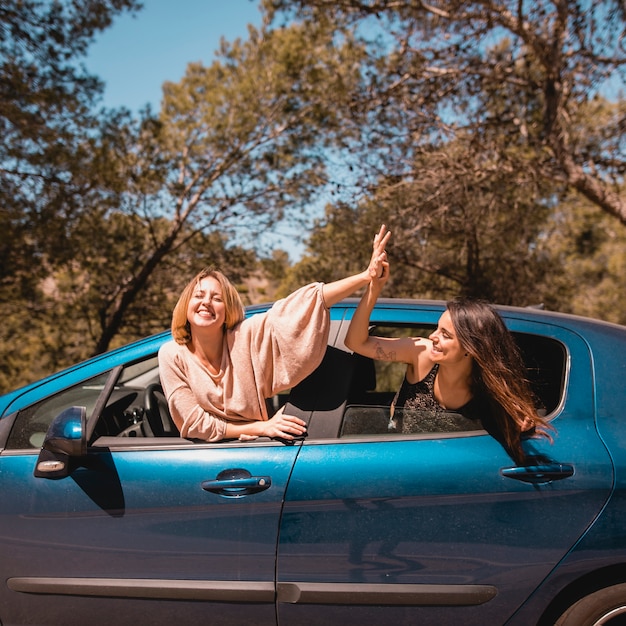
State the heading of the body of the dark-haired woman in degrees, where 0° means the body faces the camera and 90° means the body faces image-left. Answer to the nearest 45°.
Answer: approximately 45°

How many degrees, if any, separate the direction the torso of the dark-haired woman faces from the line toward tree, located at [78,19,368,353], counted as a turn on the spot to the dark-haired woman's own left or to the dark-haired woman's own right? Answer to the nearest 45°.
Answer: approximately 90° to the dark-haired woman's own right

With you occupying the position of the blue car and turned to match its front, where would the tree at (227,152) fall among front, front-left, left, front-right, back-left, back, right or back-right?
right

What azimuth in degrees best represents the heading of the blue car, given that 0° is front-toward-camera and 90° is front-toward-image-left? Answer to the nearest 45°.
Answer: approximately 90°
